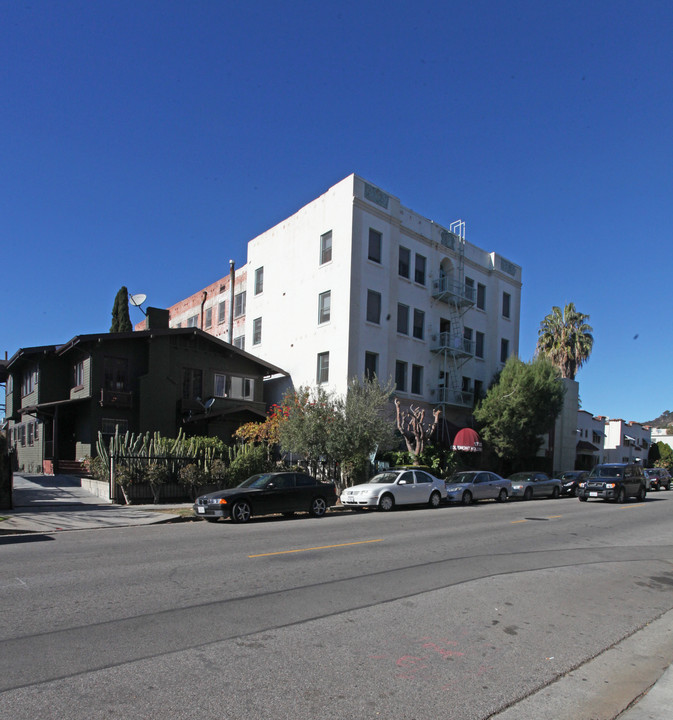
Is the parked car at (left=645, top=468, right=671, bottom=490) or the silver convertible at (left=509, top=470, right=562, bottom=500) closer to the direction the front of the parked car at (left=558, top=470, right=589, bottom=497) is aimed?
the silver convertible

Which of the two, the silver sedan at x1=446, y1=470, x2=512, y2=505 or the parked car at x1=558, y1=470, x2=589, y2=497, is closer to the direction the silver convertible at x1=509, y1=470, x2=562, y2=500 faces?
the silver sedan

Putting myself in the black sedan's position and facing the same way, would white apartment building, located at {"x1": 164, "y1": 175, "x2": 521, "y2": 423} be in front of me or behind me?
behind

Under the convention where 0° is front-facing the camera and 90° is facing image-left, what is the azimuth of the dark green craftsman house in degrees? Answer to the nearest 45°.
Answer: approximately 315°

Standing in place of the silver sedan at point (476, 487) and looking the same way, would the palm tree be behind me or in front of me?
behind

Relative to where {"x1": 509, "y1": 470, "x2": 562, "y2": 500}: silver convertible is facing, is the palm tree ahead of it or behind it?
behind

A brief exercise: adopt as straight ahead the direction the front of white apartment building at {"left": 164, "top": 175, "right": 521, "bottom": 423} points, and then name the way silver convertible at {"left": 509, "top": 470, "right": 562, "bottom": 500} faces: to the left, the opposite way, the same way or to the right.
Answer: to the right

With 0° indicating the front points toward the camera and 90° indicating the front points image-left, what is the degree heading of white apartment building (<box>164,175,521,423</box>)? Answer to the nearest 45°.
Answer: approximately 315°
